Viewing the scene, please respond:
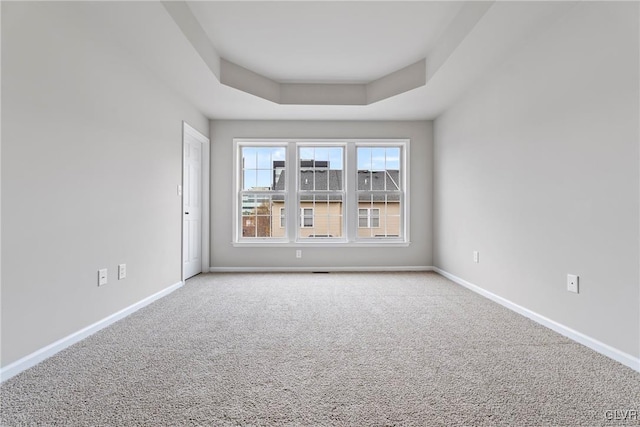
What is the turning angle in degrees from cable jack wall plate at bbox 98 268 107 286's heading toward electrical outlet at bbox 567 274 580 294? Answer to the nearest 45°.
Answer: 0° — it already faces it

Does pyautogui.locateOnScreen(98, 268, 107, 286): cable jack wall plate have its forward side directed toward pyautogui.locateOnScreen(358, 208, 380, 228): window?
no

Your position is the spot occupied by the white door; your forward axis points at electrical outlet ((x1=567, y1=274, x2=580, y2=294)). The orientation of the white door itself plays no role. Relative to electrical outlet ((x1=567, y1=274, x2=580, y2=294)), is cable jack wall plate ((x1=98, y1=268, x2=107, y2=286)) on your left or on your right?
right

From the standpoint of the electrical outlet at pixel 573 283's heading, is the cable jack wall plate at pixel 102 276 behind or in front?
in front

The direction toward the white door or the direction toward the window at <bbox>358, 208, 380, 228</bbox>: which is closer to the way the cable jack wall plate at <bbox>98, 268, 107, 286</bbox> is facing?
the window

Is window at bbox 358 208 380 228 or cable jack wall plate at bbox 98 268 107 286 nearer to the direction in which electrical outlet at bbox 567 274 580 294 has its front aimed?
the cable jack wall plate

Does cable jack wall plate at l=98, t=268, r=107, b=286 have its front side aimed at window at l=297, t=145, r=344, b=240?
no

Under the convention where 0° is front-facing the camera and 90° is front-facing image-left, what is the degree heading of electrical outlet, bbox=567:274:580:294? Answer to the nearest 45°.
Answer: approximately 45°

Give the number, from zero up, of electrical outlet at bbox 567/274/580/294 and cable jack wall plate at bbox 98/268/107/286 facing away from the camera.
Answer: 0

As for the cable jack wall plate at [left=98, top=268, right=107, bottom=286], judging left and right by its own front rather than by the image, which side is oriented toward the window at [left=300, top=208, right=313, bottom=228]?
left

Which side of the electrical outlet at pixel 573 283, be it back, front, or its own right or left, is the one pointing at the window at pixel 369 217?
right

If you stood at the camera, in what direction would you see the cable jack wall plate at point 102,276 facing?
facing the viewer and to the right of the viewer

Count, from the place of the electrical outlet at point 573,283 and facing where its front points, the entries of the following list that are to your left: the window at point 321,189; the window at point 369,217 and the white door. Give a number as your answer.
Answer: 0

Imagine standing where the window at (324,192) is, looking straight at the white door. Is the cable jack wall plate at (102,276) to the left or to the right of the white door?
left

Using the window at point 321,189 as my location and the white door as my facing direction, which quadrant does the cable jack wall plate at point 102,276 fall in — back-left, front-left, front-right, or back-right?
front-left

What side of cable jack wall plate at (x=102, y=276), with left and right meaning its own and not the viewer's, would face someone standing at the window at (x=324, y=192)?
left
